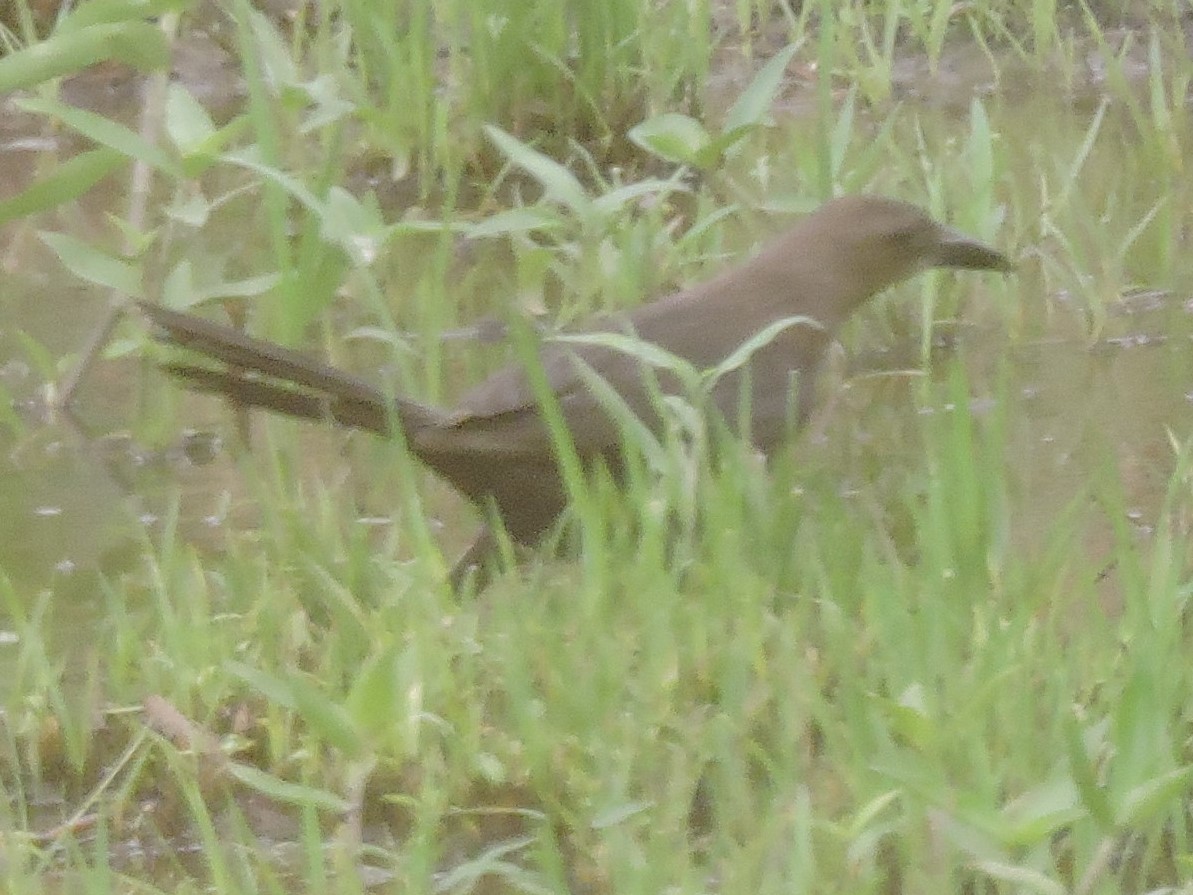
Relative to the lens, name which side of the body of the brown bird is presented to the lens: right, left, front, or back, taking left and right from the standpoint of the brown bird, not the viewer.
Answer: right
